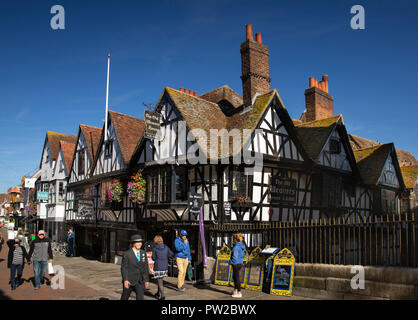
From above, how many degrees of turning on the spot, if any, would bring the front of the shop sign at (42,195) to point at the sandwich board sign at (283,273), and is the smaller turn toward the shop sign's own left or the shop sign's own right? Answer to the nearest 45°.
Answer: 0° — it already faces it

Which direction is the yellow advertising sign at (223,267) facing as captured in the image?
toward the camera

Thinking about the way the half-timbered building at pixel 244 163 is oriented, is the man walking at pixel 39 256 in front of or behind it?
in front

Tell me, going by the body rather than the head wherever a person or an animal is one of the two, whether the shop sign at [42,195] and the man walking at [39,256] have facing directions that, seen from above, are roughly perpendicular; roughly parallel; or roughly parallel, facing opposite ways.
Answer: roughly parallel

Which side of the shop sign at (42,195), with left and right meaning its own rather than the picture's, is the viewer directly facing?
front

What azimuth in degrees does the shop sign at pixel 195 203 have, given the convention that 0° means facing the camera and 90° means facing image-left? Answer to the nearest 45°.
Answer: approximately 0°

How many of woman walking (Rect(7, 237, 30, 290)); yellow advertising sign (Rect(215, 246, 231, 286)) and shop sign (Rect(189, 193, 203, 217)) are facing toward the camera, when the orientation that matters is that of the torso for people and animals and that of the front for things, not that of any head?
3

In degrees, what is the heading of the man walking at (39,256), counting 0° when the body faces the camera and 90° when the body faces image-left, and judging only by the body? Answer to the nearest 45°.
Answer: approximately 0°

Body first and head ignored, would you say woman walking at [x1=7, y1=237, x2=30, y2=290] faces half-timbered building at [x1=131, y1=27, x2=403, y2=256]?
no

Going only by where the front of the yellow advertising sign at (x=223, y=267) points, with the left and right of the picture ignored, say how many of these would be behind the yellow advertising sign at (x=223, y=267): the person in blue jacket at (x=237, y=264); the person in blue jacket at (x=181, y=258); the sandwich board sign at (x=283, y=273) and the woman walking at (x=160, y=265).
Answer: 0

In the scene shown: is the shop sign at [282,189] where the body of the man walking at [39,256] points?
no

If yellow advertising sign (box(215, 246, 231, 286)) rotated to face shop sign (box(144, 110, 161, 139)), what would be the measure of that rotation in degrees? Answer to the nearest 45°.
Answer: approximately 135° to its right

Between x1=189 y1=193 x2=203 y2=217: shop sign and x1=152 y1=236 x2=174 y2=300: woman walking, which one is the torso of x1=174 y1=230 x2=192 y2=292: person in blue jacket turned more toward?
the woman walking
